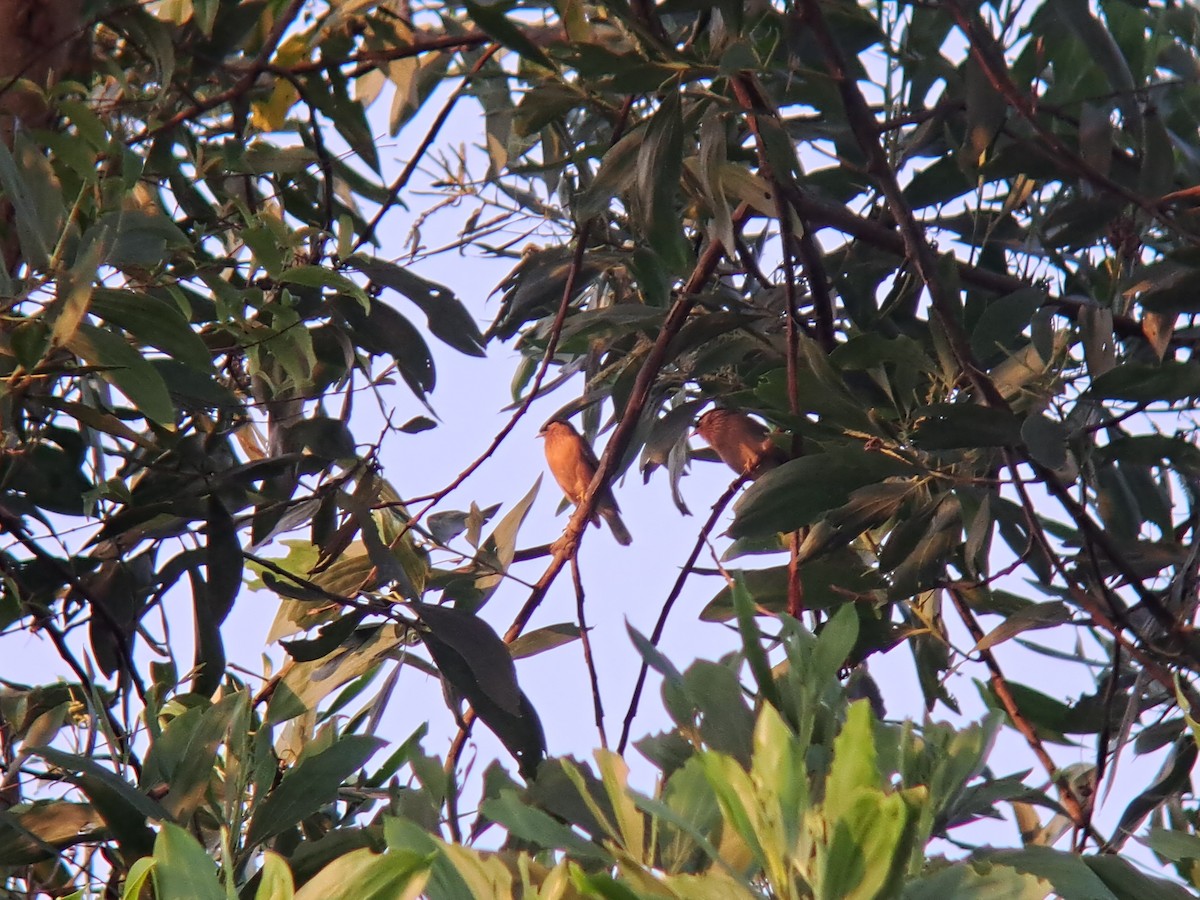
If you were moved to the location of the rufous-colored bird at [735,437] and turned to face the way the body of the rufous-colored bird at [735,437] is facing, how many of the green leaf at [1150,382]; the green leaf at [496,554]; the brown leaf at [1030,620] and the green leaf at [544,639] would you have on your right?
0

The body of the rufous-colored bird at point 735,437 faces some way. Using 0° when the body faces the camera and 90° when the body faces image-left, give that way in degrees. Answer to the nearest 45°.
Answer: approximately 90°

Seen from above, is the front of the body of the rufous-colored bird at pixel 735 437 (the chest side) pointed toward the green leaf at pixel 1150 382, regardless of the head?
no

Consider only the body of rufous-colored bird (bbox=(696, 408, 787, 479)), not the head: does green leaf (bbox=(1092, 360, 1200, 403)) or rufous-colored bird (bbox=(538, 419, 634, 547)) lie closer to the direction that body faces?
the rufous-colored bird

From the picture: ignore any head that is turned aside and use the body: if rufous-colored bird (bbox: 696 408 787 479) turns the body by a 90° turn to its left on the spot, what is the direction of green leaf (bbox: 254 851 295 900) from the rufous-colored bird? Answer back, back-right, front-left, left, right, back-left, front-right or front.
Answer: front
